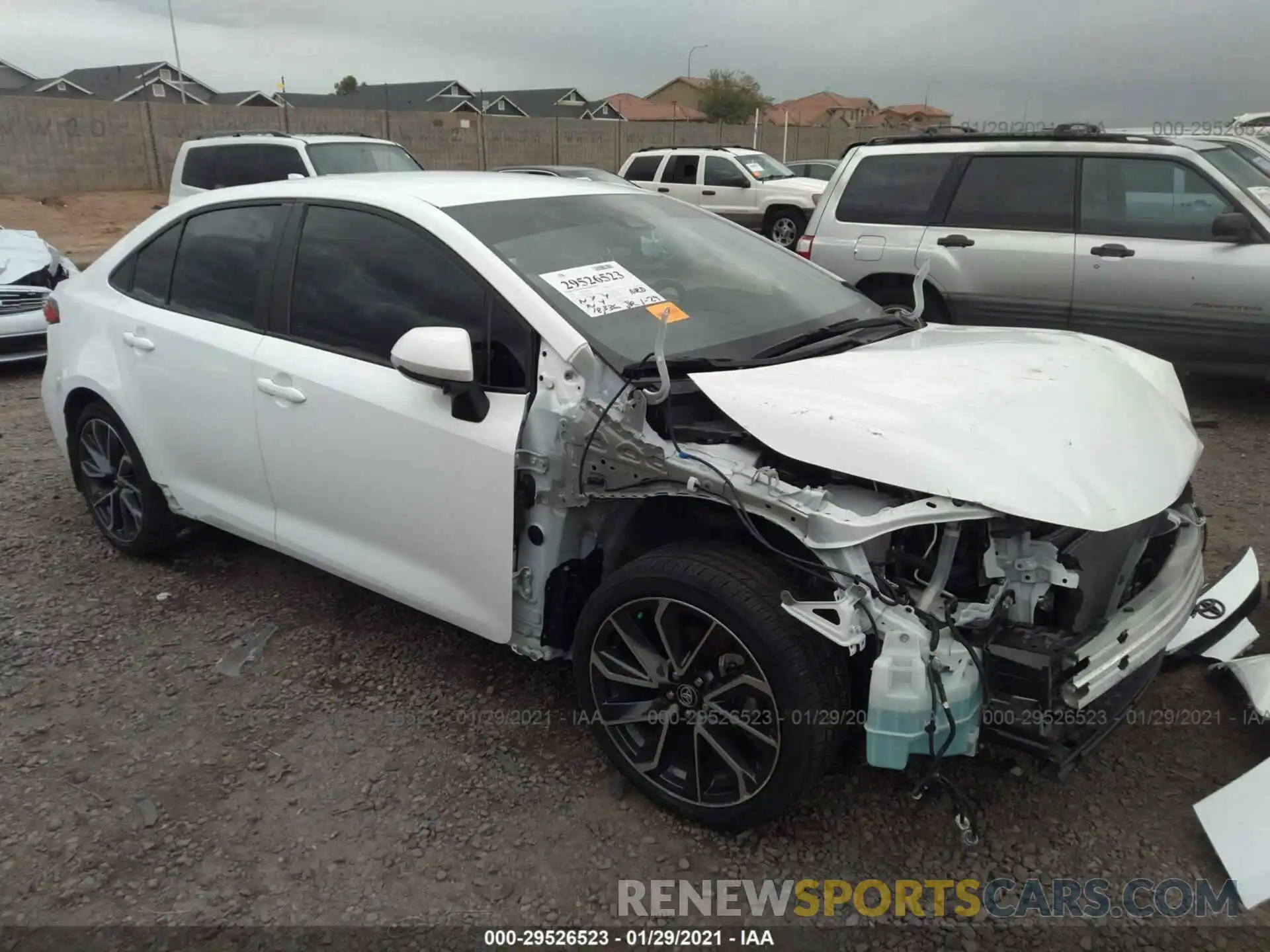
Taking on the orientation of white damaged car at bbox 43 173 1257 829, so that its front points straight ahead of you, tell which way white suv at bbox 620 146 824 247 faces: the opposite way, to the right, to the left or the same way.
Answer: the same way

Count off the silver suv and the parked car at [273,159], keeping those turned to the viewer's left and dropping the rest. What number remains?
0

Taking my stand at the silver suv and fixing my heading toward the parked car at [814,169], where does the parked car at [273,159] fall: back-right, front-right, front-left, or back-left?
front-left

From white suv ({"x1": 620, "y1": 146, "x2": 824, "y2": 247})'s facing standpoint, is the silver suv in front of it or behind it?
in front

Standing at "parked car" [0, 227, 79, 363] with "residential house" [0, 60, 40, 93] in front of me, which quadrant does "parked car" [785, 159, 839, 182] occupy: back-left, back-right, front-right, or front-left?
front-right

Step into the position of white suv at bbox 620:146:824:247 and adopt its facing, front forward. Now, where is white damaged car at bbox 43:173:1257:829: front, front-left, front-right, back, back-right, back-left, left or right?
front-right

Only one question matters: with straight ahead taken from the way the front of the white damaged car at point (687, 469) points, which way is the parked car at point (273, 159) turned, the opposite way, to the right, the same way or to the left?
the same way

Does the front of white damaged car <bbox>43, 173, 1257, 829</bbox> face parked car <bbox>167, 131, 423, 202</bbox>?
no

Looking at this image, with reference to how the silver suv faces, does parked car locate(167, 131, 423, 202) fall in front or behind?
behind

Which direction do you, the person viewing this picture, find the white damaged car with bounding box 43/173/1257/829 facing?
facing the viewer and to the right of the viewer

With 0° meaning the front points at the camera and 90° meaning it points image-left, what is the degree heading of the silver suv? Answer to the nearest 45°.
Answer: approximately 270°

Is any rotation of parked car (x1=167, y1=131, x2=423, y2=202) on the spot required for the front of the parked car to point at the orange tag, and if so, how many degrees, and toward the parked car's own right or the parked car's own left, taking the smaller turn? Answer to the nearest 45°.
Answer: approximately 45° to the parked car's own right

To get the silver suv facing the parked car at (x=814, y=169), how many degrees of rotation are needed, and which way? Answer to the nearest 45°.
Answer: approximately 90° to its left

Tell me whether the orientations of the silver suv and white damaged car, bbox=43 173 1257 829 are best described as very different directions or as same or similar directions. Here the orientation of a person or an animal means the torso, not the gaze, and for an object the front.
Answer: same or similar directions

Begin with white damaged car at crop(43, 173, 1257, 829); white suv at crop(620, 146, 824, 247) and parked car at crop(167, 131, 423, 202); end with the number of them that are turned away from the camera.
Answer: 0

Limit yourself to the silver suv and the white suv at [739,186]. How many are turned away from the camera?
0
